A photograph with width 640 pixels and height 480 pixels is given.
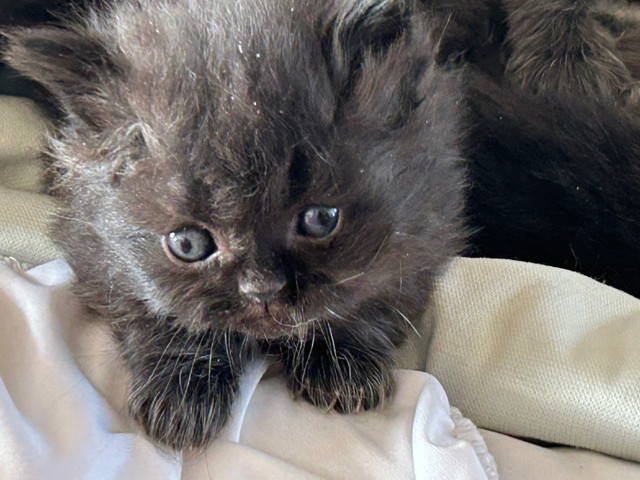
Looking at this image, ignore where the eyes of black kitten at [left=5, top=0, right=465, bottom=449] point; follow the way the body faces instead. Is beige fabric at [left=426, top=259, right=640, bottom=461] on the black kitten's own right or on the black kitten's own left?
on the black kitten's own left

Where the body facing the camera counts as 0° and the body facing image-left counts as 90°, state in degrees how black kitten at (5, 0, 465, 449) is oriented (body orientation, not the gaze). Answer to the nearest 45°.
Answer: approximately 0°
